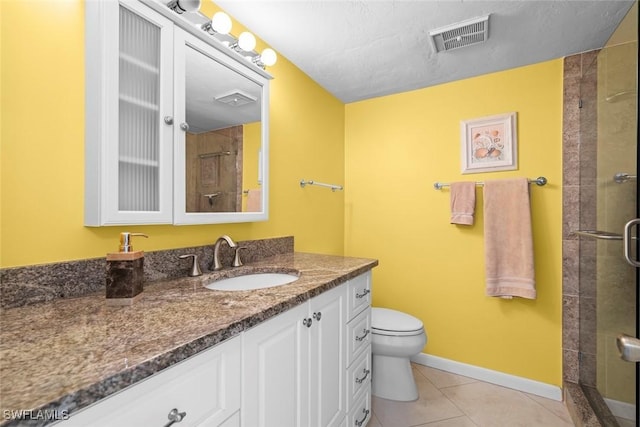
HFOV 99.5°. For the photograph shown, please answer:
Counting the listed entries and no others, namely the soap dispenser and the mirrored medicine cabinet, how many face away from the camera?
0

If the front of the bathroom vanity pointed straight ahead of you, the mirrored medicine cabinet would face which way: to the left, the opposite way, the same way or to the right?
the same way

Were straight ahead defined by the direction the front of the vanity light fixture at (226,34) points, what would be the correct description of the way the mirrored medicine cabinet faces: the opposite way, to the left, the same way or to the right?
the same way

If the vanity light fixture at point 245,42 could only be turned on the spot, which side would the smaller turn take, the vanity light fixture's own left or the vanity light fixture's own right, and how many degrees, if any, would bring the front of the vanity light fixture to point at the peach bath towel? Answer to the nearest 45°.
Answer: approximately 45° to the vanity light fixture's own left

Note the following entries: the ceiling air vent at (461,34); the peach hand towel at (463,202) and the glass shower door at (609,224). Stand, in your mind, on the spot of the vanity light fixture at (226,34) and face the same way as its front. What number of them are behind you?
0

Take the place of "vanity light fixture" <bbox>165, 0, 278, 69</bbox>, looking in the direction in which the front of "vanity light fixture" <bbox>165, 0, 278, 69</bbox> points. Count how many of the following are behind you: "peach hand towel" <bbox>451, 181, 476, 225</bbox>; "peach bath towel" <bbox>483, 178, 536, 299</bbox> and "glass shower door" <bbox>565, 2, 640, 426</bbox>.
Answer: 0

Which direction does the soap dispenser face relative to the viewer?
to the viewer's right

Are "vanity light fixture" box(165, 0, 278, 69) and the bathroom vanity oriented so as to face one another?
no

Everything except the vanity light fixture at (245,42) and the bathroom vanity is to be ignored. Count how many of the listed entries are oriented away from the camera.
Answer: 0
